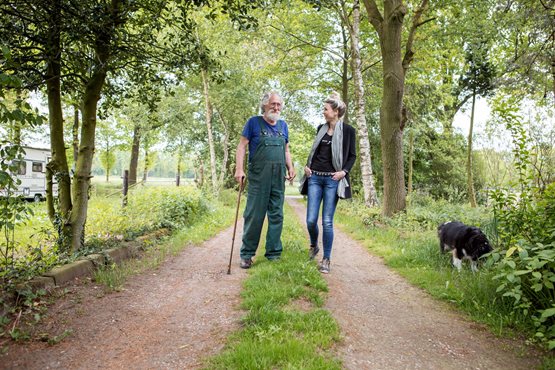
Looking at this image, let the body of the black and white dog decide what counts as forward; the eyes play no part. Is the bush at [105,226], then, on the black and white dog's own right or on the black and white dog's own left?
on the black and white dog's own right

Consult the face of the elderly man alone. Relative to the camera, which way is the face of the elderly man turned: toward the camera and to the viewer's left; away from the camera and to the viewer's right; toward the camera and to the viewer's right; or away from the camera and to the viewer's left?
toward the camera and to the viewer's right
